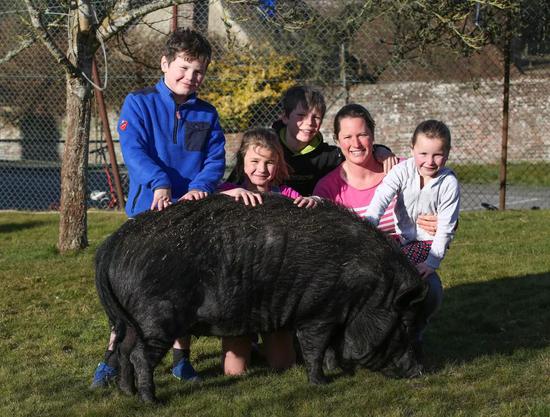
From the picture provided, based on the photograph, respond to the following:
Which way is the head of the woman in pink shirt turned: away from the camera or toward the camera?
toward the camera

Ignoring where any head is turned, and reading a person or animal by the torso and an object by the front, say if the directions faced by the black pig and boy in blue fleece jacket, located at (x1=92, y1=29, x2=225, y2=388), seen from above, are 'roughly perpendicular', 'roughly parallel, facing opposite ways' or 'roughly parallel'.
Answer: roughly perpendicular

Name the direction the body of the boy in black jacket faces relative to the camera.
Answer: toward the camera

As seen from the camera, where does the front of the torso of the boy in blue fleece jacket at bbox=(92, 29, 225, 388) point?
toward the camera

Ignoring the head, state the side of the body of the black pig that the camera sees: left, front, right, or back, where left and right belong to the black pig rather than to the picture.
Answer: right

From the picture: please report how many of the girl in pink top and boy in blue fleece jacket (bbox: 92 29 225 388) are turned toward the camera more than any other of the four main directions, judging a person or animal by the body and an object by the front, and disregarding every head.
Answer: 2

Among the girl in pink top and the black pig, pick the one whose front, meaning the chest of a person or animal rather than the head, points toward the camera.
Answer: the girl in pink top

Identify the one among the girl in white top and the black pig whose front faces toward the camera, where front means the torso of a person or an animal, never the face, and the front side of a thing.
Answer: the girl in white top

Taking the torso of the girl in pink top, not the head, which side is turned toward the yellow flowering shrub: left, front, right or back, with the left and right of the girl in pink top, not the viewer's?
back

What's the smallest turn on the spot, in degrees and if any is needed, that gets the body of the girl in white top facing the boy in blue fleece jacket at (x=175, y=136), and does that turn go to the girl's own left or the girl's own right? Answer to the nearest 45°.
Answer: approximately 90° to the girl's own right

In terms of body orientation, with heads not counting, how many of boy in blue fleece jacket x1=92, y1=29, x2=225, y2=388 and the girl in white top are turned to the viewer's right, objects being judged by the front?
0

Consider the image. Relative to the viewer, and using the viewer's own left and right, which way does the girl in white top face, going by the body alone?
facing the viewer
